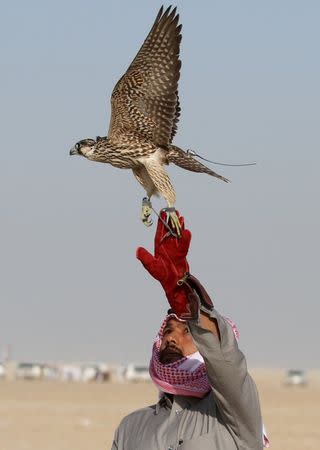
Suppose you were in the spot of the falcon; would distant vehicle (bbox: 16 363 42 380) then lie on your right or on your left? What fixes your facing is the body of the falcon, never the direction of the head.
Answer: on your right

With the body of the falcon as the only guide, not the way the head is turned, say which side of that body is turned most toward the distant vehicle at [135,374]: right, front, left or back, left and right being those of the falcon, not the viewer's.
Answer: right

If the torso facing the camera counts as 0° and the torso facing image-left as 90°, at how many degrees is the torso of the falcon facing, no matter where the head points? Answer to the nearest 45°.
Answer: approximately 90°
